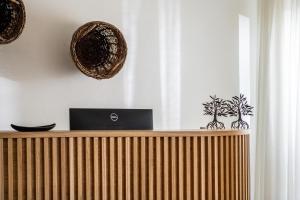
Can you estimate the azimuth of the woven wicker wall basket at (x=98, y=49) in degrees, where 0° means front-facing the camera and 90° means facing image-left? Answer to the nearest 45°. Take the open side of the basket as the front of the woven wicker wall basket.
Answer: approximately 0°

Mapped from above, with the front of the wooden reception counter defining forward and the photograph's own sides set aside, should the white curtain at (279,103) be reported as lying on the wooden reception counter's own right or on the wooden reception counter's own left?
on the wooden reception counter's own left

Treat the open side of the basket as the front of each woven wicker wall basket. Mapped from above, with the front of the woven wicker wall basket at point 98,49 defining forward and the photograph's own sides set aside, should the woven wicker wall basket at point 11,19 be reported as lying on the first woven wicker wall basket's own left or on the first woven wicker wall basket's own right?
on the first woven wicker wall basket's own right

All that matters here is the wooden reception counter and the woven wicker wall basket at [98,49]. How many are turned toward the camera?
2

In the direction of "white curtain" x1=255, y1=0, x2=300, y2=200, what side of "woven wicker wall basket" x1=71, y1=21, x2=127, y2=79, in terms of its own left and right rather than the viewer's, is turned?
left
